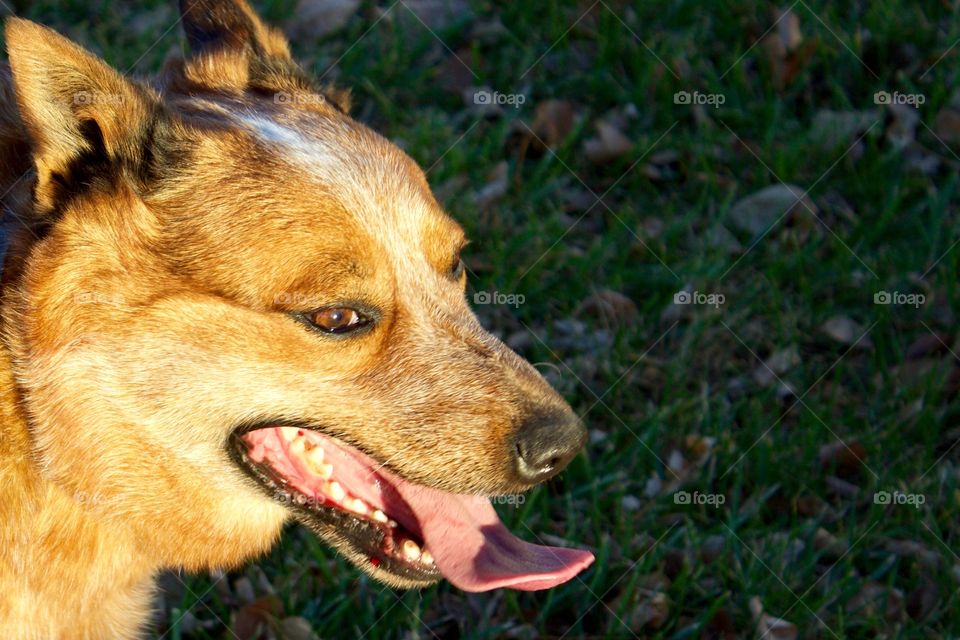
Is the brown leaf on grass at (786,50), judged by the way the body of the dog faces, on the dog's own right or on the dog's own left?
on the dog's own left

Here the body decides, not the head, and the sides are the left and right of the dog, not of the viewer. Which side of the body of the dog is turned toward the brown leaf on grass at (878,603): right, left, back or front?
front

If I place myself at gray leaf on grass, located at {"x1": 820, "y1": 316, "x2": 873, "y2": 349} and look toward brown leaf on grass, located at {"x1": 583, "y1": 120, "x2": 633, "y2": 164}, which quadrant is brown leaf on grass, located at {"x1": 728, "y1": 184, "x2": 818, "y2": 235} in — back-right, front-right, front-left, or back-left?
front-right

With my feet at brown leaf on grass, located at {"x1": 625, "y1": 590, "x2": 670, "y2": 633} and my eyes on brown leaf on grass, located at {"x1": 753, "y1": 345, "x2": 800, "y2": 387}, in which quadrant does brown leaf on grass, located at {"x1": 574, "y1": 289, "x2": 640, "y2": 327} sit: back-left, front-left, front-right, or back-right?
front-left

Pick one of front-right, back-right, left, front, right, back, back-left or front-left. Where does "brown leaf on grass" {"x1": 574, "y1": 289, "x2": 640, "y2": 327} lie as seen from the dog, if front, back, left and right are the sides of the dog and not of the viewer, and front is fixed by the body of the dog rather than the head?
front-left

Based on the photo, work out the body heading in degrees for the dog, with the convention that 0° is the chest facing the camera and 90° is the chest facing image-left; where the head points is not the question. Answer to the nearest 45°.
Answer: approximately 270°

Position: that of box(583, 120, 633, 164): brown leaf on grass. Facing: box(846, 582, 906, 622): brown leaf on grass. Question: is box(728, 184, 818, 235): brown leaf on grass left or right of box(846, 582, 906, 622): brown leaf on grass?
left

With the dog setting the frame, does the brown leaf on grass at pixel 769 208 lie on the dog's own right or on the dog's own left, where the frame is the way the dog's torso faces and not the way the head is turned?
on the dog's own left

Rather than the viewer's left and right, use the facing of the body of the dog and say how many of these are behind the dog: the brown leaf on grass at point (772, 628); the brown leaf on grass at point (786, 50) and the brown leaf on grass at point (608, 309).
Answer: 0

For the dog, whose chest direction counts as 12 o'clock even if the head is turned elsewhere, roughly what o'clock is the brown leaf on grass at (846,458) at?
The brown leaf on grass is roughly at 11 o'clock from the dog.

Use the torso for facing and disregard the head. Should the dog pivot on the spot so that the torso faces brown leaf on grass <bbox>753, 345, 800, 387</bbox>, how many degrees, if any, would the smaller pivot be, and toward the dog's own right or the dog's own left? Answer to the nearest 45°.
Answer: approximately 45° to the dog's own left

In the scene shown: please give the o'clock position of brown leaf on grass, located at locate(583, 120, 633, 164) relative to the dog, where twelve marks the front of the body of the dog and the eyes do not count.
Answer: The brown leaf on grass is roughly at 10 o'clock from the dog.

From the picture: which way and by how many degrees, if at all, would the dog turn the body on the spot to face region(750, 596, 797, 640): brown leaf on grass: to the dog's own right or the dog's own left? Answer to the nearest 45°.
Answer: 0° — it already faces it

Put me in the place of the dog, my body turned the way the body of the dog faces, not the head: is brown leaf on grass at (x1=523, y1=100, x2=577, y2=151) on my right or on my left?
on my left

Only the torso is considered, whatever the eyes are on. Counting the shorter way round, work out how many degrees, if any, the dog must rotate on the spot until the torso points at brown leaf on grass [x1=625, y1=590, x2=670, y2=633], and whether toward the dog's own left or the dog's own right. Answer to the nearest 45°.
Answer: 0° — it already faces it

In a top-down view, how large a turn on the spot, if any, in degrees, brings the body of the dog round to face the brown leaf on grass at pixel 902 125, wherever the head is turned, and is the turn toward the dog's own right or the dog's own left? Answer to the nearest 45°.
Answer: approximately 45° to the dog's own left
